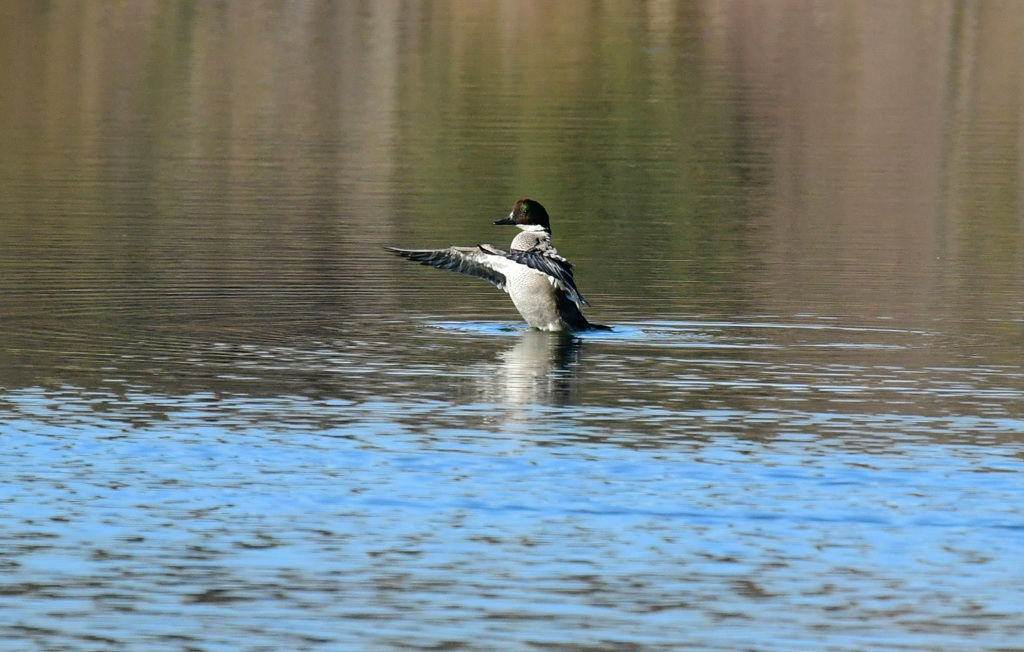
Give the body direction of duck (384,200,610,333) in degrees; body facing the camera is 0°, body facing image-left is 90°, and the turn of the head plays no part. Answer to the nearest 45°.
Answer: approximately 90°
